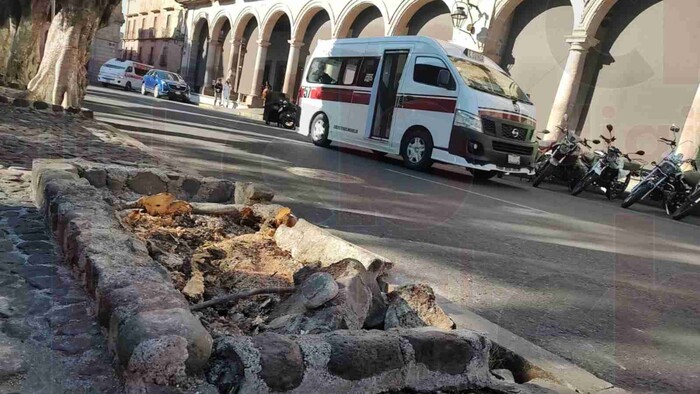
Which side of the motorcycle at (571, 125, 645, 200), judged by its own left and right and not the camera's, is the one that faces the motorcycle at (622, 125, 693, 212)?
left

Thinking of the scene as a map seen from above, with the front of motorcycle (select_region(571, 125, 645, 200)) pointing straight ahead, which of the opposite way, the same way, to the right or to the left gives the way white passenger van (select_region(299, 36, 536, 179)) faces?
to the left

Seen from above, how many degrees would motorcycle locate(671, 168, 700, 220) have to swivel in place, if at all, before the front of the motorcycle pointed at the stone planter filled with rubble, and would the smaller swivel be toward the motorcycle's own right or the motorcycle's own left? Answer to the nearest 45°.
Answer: approximately 45° to the motorcycle's own left

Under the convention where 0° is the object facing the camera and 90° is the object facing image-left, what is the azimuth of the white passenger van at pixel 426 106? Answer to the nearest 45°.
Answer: approximately 315°

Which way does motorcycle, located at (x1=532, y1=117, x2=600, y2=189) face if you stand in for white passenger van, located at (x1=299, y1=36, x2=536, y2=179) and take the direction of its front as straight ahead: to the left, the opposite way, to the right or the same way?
to the right

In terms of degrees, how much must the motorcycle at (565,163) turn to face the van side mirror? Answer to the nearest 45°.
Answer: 0° — it already faces it

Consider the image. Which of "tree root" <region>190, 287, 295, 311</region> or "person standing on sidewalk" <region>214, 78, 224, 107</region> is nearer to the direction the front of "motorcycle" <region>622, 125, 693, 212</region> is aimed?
the tree root
